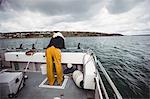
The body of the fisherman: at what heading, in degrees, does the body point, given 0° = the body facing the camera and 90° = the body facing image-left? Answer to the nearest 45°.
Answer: approximately 180°
